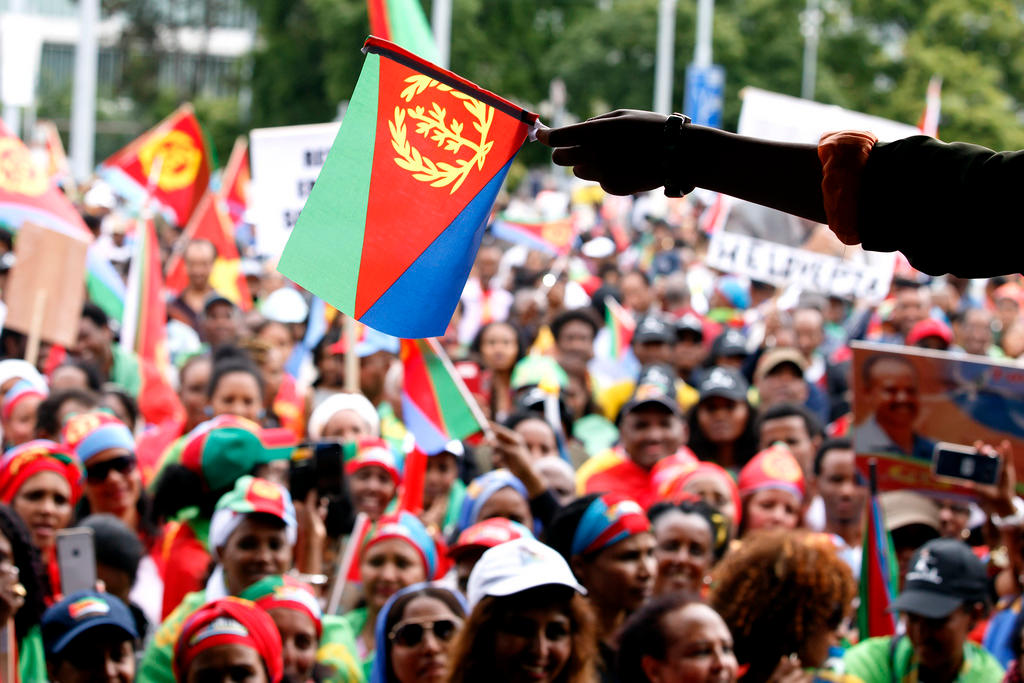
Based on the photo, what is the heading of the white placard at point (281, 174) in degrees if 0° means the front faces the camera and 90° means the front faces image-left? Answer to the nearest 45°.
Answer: approximately 0°

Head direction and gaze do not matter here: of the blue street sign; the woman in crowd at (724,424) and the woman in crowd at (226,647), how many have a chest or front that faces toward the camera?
3

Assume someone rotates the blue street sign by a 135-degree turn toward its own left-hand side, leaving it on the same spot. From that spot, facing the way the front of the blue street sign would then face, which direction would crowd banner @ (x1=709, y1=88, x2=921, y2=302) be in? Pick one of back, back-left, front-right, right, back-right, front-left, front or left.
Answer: back-right

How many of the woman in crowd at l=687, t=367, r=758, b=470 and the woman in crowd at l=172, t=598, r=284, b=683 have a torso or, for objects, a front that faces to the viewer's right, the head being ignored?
0

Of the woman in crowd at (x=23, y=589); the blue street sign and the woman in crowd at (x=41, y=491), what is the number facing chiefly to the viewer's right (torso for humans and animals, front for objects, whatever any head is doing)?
0

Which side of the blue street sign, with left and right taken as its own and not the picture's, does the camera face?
front

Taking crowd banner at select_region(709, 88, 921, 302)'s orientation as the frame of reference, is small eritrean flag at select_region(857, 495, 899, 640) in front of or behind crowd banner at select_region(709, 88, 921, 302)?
in front

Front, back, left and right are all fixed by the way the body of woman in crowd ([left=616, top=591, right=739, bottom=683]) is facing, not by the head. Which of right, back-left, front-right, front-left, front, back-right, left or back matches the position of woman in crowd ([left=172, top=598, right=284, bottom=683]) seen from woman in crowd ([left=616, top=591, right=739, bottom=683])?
back-right

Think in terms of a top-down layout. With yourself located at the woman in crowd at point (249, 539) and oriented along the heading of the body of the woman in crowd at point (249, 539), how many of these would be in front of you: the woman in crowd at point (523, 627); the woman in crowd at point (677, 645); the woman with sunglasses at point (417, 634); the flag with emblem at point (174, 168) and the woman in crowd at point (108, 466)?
3
